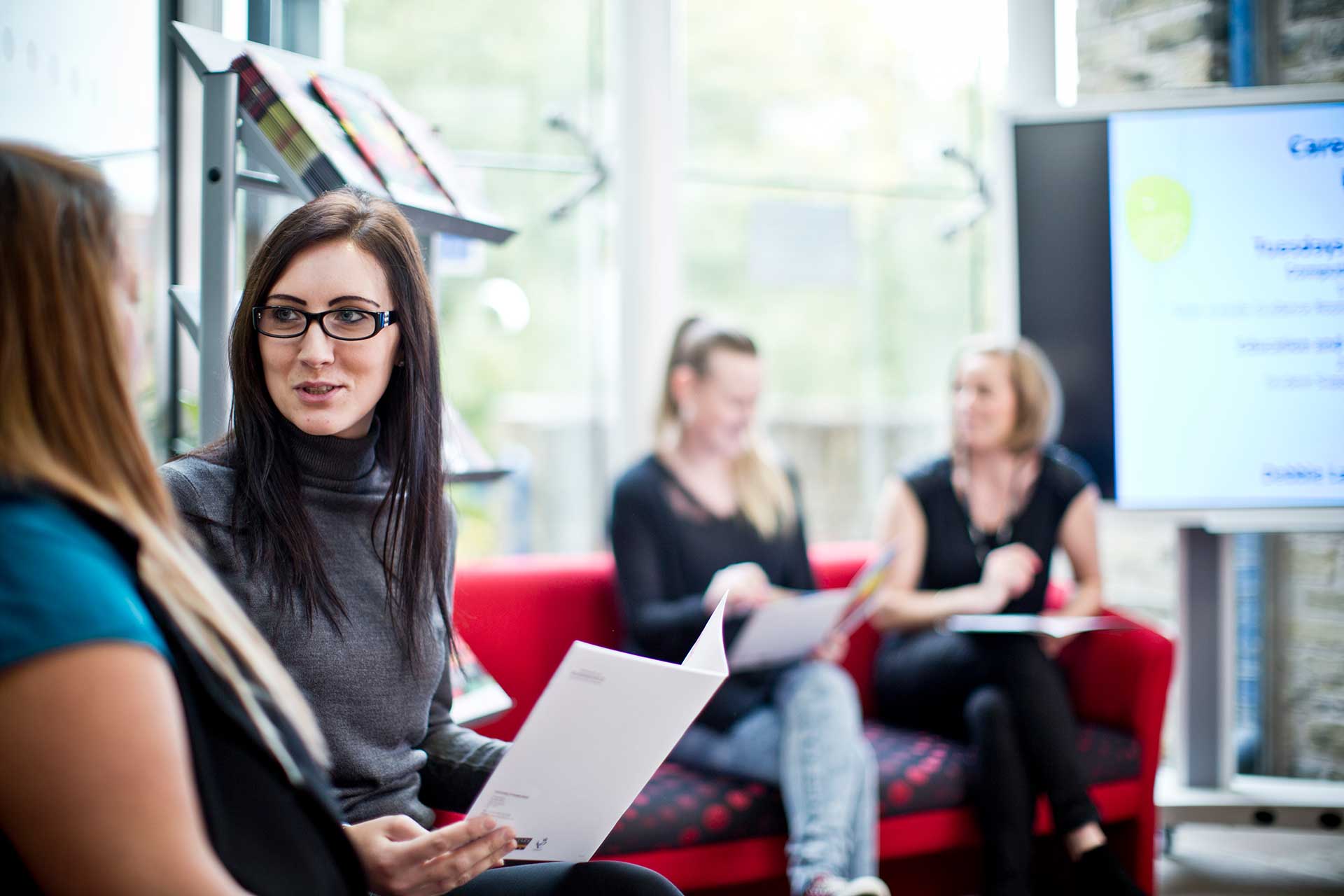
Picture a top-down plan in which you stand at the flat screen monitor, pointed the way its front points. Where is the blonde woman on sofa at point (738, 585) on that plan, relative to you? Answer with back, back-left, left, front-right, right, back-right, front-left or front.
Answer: front-right

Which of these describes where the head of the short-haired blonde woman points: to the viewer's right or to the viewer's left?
to the viewer's left

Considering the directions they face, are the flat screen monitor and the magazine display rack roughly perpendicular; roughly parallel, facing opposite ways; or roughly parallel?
roughly perpendicular

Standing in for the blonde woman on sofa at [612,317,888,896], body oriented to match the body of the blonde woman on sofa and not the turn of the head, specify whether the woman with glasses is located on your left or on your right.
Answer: on your right

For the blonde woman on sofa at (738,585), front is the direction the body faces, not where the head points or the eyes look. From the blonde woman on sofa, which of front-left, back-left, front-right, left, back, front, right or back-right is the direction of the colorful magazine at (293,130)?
right

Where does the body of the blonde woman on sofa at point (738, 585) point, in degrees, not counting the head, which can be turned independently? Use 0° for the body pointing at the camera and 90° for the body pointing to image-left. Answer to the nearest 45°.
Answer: approximately 315°

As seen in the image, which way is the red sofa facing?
toward the camera

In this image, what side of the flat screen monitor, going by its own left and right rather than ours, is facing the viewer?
front

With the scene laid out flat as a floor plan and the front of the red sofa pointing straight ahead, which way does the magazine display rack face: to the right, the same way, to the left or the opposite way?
to the left

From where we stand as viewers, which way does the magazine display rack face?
facing the viewer and to the right of the viewer
